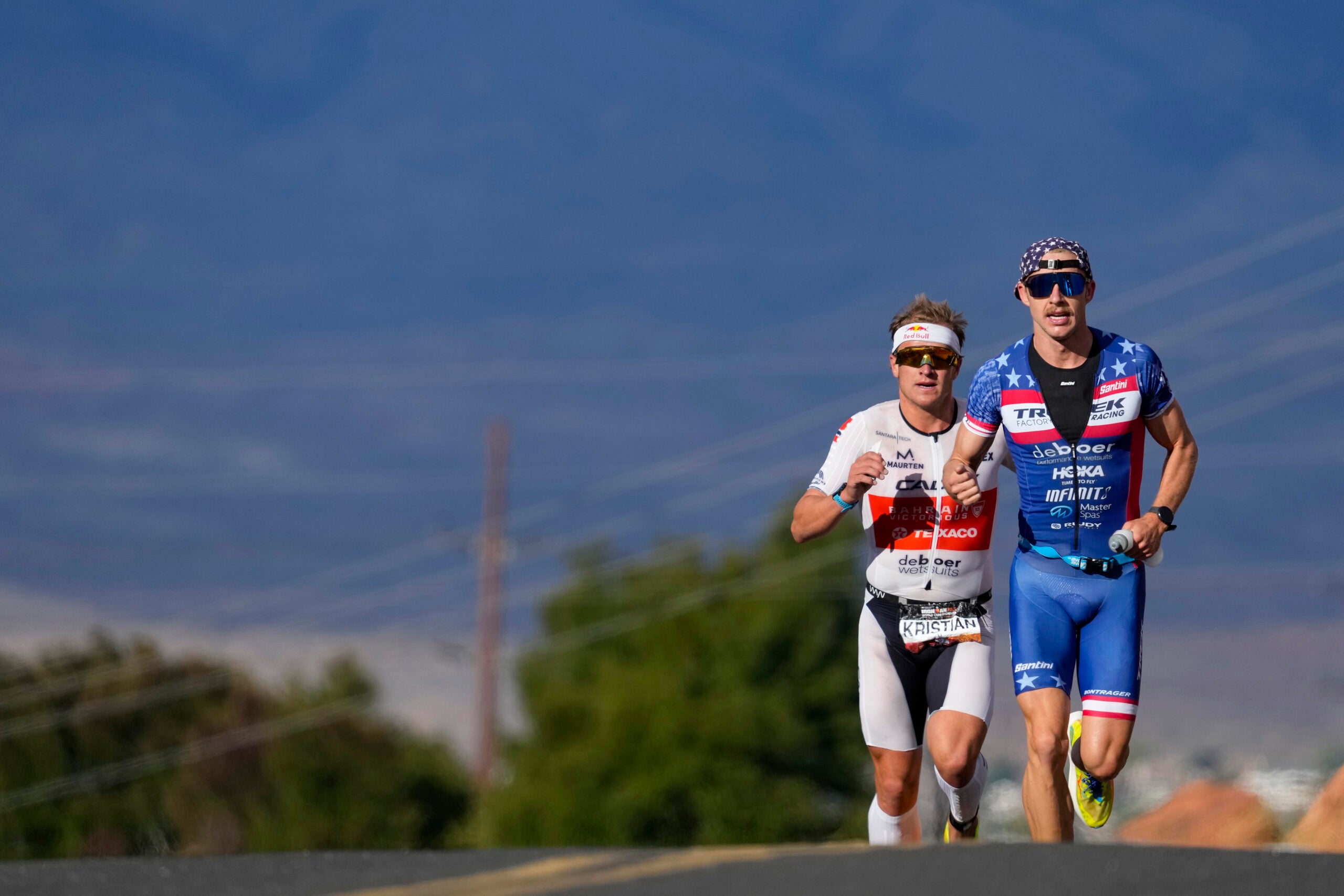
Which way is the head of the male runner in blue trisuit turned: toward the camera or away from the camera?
toward the camera

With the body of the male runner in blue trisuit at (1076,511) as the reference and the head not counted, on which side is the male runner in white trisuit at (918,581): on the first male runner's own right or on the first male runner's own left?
on the first male runner's own right

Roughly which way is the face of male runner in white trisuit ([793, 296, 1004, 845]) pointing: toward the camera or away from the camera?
toward the camera

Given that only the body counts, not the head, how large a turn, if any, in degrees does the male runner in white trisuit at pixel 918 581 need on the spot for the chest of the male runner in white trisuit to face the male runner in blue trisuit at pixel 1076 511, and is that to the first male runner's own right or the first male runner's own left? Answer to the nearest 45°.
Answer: approximately 45° to the first male runner's own left

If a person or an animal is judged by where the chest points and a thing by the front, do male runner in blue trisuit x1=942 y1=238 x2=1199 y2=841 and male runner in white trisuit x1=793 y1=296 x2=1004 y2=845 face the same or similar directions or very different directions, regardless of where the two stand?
same or similar directions

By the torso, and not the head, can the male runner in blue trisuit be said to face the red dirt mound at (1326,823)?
no

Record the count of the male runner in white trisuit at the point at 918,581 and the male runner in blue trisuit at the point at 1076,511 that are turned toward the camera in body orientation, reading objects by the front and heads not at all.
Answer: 2

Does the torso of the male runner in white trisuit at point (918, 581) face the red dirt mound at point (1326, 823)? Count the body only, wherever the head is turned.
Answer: no

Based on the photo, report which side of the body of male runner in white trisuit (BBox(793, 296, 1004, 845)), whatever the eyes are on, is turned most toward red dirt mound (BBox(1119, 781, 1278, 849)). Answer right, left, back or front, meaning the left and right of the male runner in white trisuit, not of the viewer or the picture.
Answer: back

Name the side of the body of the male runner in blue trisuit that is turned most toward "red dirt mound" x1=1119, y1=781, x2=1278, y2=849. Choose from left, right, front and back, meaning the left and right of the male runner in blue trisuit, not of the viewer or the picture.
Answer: back

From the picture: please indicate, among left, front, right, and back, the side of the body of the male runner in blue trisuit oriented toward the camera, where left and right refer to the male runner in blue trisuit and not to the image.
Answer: front

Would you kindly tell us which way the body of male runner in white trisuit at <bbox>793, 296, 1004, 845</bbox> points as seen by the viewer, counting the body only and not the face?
toward the camera

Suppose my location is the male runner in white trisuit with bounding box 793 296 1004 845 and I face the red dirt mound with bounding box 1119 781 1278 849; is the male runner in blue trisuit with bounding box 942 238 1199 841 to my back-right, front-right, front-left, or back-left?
back-right

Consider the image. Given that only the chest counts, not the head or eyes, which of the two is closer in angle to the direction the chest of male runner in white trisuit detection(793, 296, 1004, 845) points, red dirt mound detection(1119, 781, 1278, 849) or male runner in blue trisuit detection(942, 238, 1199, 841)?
the male runner in blue trisuit
